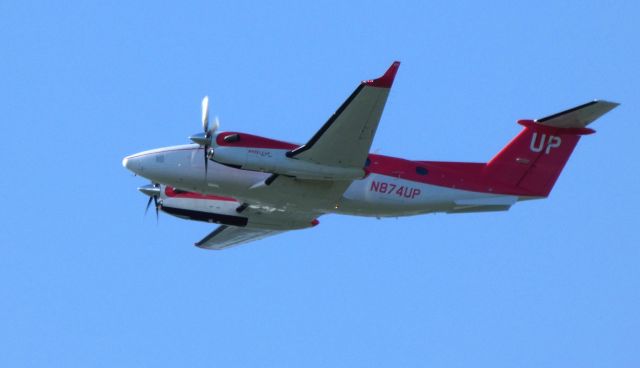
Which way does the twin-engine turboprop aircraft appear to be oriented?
to the viewer's left
